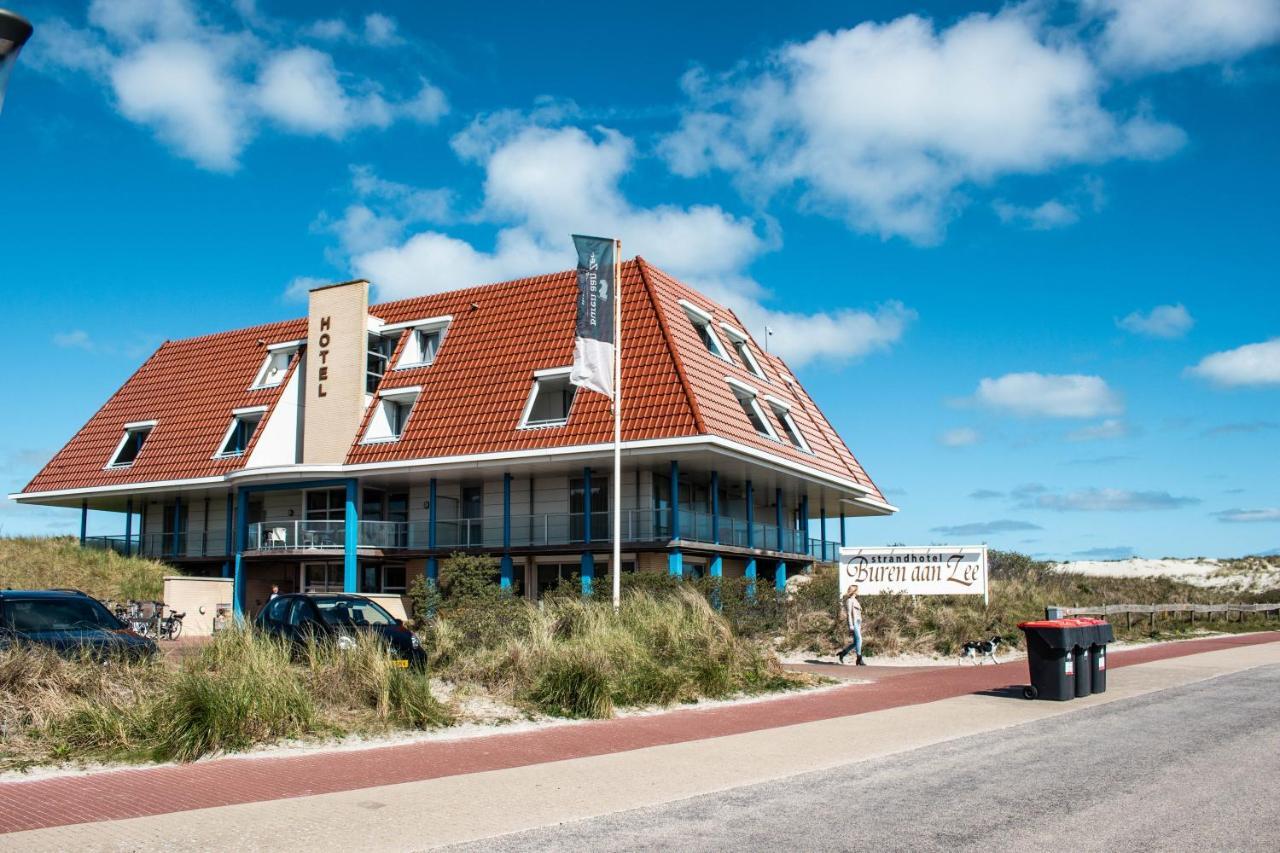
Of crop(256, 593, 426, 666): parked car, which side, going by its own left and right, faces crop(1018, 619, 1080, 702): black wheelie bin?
front

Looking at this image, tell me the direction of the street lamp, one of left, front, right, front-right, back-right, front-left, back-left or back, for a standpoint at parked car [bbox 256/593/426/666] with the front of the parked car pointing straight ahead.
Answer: front-right

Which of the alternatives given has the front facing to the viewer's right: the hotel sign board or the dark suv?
the dark suv

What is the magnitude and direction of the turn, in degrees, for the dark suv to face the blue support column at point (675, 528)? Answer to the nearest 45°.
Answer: approximately 45° to its left

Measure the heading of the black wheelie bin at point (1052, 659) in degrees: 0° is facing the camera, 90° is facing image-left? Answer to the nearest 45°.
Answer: approximately 315°

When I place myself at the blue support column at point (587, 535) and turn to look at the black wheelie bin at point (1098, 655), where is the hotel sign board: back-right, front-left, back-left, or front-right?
front-left

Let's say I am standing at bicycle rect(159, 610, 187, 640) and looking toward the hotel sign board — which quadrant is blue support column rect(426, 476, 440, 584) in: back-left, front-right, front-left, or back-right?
front-left

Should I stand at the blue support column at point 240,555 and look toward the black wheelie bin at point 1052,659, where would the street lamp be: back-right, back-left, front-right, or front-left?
front-right

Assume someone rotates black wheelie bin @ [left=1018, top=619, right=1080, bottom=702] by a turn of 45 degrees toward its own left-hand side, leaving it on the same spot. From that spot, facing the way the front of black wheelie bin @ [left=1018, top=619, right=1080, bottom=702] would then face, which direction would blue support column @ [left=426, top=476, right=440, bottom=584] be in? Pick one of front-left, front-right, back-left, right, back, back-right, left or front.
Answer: back-left

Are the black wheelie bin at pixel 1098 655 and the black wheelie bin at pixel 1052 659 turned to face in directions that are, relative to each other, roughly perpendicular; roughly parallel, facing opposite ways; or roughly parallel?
roughly parallel

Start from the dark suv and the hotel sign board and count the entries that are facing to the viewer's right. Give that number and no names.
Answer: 1

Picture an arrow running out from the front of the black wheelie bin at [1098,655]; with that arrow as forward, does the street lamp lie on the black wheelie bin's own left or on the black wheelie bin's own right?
on the black wheelie bin's own right

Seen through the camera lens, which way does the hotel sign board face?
facing the viewer

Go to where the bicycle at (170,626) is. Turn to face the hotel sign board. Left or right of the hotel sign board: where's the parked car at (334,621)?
right

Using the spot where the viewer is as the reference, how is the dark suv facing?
facing to the right of the viewer

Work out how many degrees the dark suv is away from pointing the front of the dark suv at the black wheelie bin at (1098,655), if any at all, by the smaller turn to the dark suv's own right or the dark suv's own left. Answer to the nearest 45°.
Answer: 0° — it already faces it
